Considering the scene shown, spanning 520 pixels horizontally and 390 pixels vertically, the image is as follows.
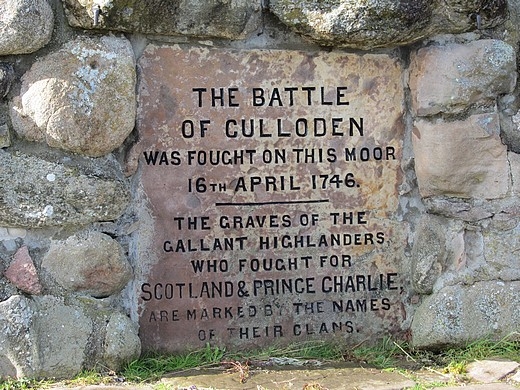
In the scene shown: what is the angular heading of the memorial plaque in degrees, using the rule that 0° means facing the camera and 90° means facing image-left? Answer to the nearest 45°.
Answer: approximately 0°

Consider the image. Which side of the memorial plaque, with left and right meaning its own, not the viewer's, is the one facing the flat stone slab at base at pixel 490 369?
left
